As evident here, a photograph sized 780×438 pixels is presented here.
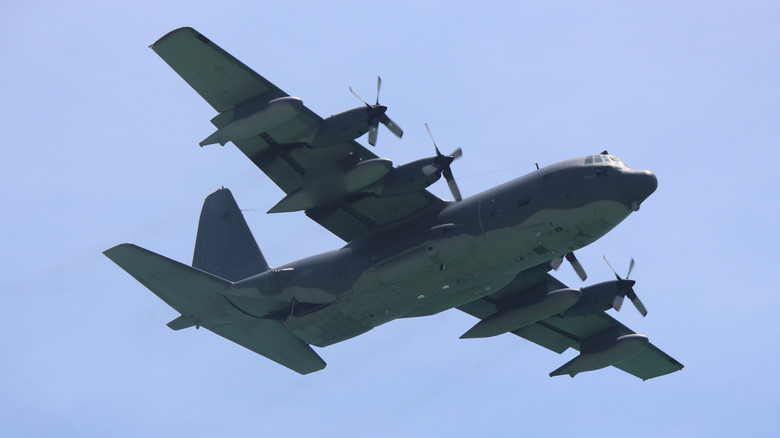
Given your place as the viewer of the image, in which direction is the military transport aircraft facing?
facing the viewer and to the right of the viewer
